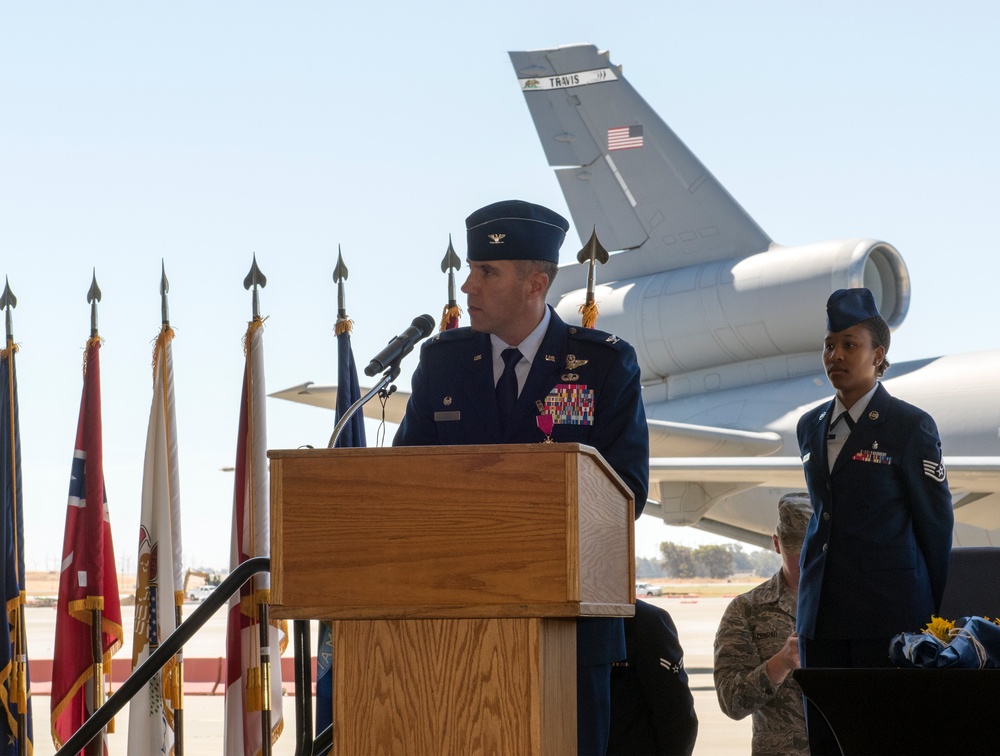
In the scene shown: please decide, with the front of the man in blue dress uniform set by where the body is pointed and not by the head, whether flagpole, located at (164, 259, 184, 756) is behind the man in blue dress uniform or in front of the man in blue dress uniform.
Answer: behind

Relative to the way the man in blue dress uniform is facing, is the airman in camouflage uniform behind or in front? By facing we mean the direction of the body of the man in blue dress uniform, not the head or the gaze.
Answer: behind
